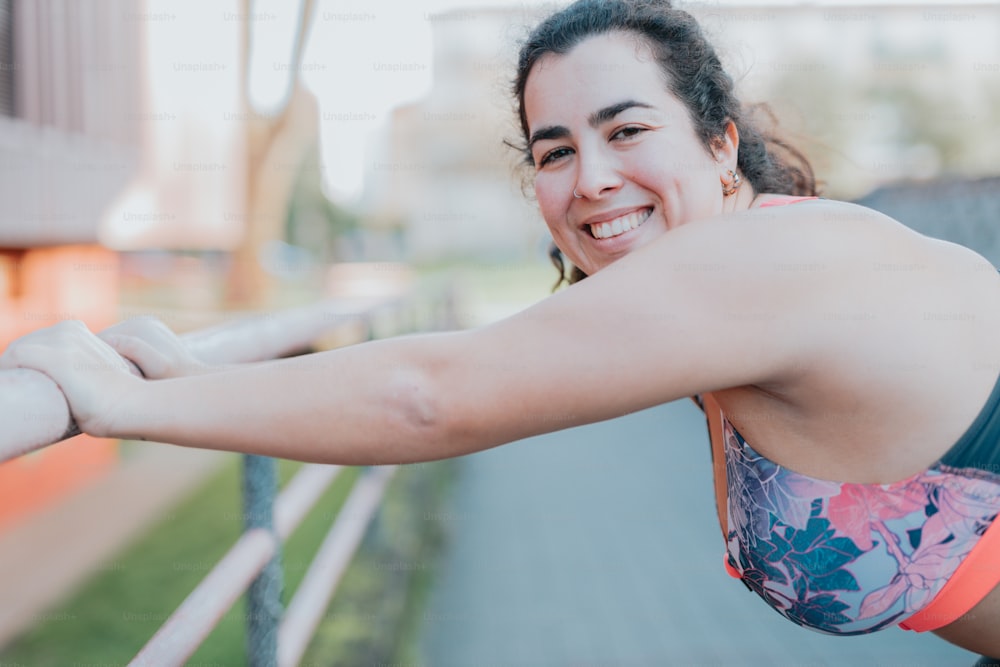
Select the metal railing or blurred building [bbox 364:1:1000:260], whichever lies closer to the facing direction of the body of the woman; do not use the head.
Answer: the metal railing

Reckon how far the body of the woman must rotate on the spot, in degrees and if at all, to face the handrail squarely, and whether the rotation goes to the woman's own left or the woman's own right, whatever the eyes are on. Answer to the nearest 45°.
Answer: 0° — they already face it

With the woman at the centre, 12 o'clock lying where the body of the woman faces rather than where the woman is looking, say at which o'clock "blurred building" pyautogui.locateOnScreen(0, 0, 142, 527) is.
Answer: The blurred building is roughly at 2 o'clock from the woman.

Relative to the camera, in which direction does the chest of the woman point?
to the viewer's left

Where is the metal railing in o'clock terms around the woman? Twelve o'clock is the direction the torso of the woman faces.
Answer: The metal railing is roughly at 1 o'clock from the woman.

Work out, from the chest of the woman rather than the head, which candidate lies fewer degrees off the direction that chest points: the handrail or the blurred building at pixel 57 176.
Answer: the handrail

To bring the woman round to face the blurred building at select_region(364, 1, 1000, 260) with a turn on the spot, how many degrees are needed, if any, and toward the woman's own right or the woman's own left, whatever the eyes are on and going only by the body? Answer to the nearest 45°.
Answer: approximately 90° to the woman's own right
